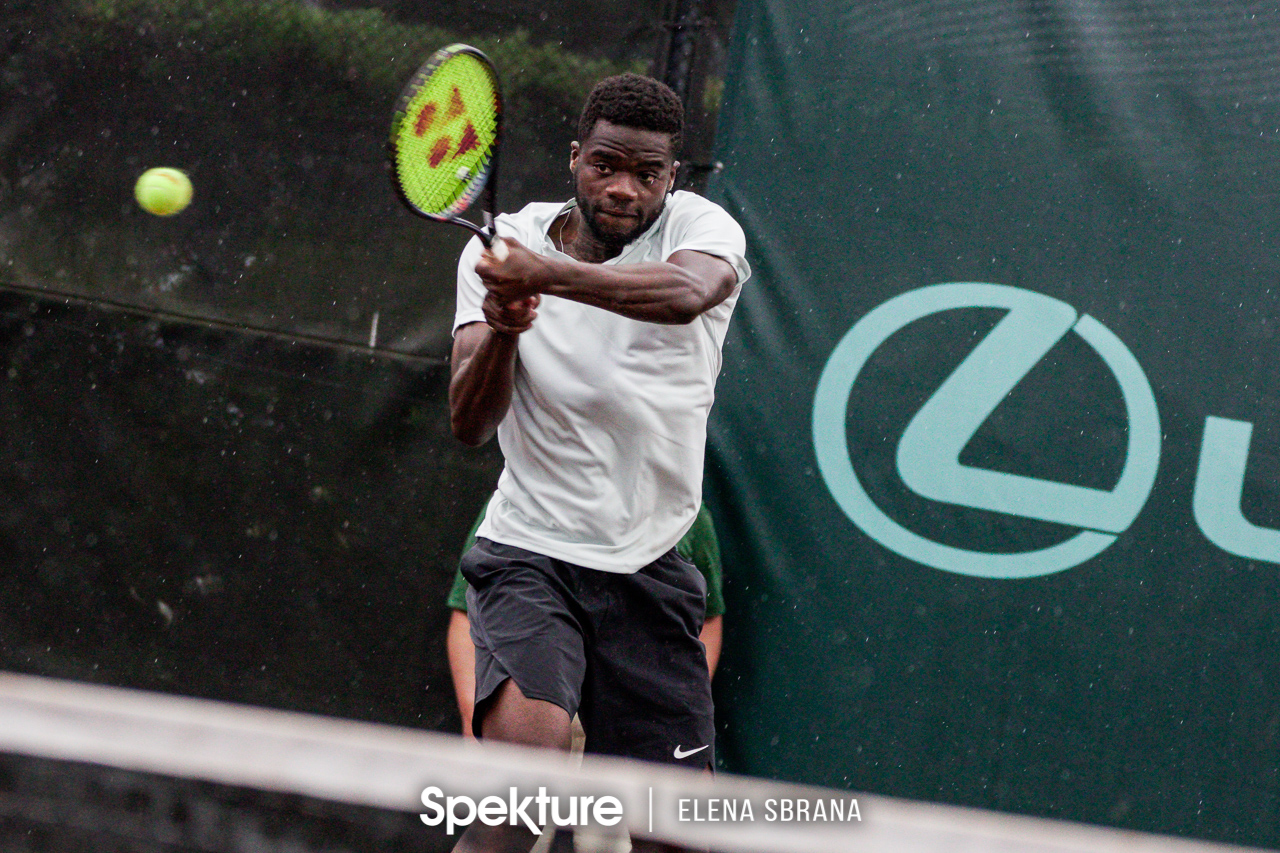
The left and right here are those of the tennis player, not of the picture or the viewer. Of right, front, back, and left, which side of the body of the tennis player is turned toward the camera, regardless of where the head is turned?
front

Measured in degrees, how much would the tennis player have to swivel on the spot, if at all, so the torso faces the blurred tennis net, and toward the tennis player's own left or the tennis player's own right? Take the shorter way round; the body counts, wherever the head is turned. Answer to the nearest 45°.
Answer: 0° — they already face it
